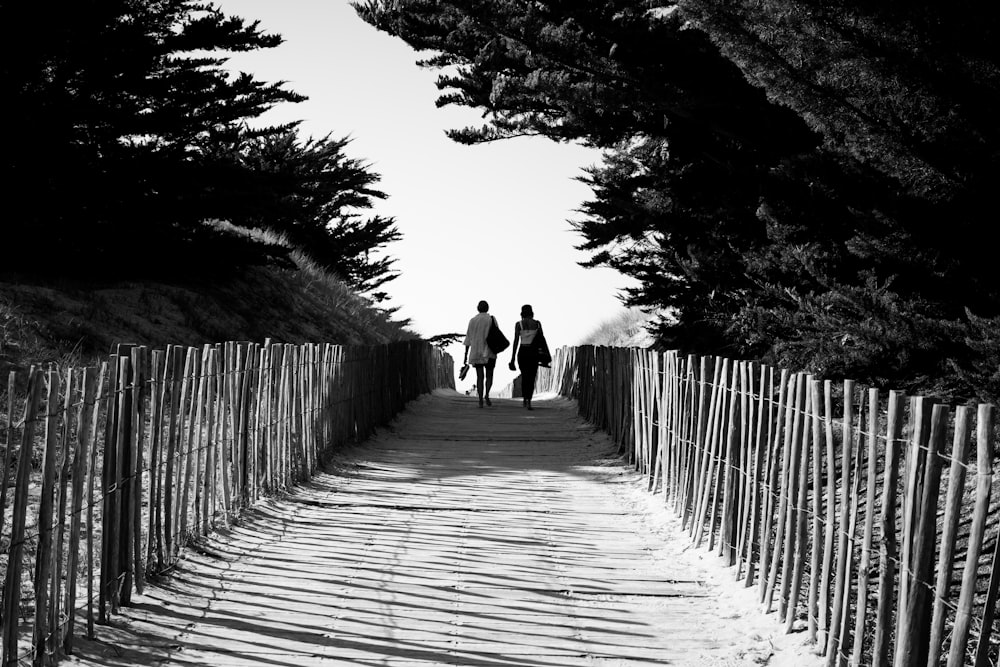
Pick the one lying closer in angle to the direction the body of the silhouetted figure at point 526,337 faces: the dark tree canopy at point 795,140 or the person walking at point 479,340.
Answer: the person walking

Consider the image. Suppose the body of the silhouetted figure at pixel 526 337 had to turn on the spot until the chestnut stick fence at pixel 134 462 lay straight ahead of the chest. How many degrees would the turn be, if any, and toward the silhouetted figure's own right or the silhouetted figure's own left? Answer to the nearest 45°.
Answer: approximately 180°

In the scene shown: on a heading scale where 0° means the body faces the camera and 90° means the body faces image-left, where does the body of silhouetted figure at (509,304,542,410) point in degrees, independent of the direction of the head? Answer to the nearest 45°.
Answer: approximately 180°

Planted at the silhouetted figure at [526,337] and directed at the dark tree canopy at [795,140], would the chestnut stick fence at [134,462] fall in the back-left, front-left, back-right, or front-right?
front-right

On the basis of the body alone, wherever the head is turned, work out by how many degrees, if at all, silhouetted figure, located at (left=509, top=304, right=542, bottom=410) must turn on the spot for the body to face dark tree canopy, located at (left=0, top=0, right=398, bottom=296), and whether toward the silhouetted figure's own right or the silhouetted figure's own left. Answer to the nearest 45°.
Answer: approximately 90° to the silhouetted figure's own left

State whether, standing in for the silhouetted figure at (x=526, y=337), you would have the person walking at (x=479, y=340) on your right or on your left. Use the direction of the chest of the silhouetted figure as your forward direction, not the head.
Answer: on your left

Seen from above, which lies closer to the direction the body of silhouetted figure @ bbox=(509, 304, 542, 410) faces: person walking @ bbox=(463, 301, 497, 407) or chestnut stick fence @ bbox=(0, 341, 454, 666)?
the person walking

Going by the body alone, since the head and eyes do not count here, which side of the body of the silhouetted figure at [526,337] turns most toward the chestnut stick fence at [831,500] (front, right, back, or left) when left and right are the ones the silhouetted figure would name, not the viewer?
back
